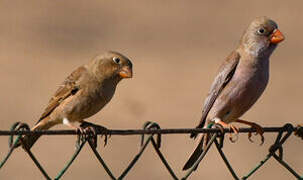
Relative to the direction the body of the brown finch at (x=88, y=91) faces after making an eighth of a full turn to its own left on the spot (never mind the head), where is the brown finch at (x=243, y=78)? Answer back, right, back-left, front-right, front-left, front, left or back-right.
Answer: front-right

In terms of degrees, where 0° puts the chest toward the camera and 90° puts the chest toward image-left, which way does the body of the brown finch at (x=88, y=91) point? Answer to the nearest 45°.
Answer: approximately 270°
